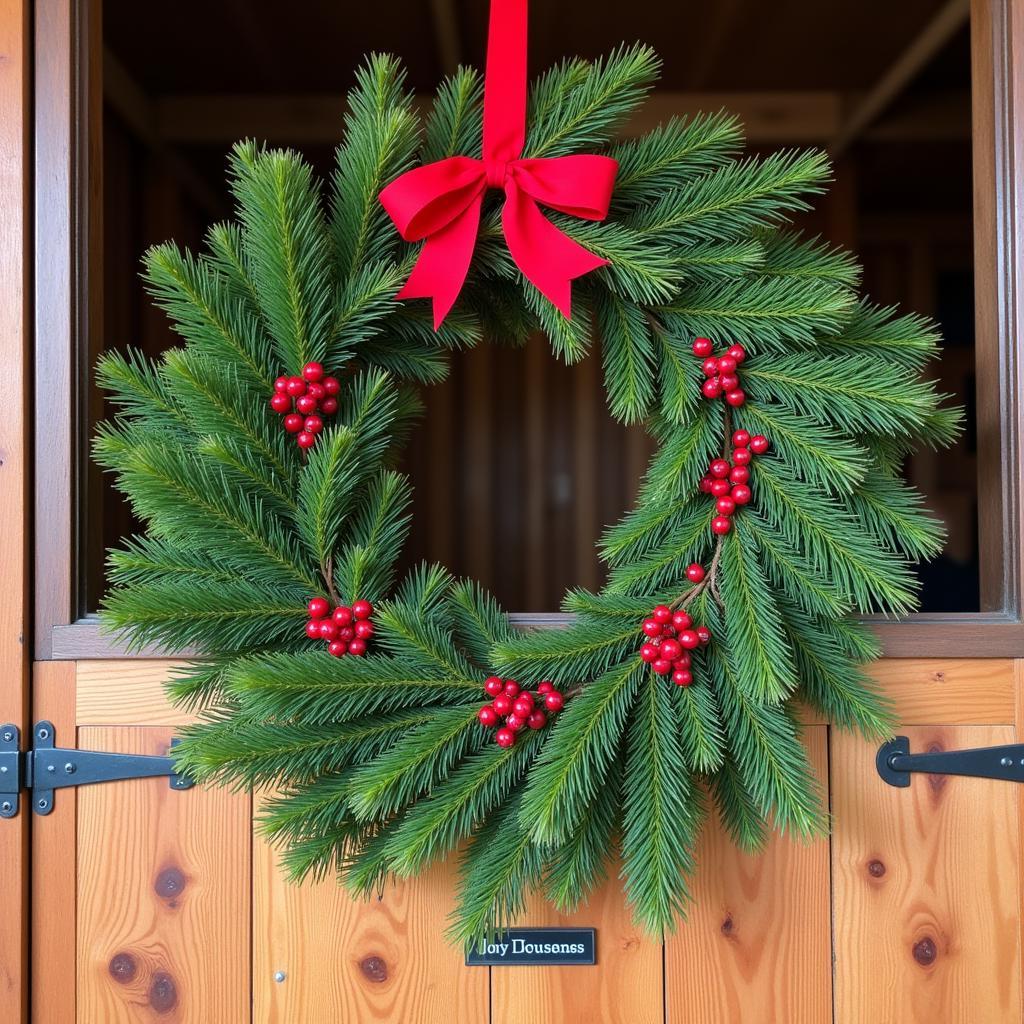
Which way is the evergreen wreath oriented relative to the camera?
toward the camera
